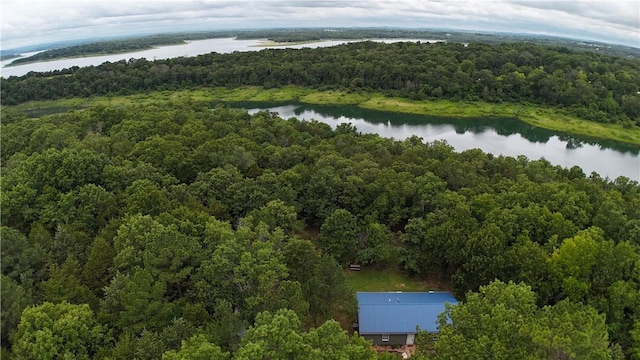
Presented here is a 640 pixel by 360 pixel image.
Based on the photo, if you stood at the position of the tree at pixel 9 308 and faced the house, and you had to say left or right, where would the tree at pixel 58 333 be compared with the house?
right

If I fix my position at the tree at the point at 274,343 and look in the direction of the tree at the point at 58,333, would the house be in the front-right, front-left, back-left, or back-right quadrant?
back-right

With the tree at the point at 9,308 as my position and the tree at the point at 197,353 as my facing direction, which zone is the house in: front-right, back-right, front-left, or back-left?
front-left

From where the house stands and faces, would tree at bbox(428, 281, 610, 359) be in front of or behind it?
in front

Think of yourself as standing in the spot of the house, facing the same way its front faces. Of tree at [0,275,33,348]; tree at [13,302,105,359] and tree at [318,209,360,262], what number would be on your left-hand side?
0

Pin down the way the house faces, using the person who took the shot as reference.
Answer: facing the viewer

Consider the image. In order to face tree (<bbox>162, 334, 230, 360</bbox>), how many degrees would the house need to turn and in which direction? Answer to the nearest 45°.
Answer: approximately 45° to its right

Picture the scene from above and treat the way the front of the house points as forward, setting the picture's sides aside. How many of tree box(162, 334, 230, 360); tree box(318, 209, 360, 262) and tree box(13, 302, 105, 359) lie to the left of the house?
0

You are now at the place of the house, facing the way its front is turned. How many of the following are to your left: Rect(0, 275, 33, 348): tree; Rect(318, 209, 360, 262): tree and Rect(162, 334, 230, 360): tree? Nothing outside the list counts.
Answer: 0

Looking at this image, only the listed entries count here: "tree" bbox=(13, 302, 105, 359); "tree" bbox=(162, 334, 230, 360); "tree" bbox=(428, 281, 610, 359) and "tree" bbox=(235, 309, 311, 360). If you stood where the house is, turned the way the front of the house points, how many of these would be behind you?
0

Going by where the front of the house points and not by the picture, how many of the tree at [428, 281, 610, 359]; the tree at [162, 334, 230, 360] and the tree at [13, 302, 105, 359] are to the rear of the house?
0

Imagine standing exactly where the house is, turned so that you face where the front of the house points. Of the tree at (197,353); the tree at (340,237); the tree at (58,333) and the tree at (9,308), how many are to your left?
0

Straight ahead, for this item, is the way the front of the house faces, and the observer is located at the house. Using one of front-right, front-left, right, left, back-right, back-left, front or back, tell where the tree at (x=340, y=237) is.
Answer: back-right

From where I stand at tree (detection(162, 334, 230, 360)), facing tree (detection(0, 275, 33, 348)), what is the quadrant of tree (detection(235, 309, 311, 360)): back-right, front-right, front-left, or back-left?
back-right

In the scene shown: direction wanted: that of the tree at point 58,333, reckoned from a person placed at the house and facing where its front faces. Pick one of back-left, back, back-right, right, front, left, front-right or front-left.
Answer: front-right

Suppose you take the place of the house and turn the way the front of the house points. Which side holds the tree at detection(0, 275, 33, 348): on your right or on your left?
on your right

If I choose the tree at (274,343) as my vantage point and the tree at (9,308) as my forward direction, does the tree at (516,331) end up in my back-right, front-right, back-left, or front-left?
back-right
